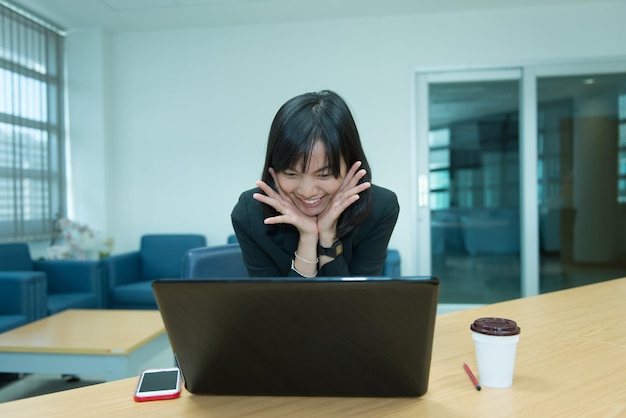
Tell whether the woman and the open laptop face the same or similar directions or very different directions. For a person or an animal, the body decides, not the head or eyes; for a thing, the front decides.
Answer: very different directions

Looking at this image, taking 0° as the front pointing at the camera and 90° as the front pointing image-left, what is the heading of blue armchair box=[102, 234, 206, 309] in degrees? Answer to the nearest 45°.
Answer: approximately 45°

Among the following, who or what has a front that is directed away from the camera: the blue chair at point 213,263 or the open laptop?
the open laptop

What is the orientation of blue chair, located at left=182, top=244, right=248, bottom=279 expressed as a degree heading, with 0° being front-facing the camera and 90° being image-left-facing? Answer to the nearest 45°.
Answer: approximately 45°

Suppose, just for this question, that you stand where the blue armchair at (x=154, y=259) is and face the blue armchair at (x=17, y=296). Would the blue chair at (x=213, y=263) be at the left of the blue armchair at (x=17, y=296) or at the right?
left

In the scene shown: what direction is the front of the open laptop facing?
away from the camera

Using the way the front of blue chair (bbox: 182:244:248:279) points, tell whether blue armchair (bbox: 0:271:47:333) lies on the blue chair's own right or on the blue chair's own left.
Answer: on the blue chair's own right

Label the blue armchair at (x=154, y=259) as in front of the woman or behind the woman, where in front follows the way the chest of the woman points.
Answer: behind

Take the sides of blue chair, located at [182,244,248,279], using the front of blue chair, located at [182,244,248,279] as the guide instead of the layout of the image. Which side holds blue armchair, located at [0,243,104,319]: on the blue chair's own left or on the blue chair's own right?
on the blue chair's own right

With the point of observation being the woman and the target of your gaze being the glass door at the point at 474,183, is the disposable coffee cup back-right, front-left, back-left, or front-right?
back-right

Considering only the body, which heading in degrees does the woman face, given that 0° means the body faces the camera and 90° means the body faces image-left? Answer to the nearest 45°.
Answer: approximately 0°

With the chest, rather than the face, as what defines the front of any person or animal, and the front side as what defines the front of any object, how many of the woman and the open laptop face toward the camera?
1
